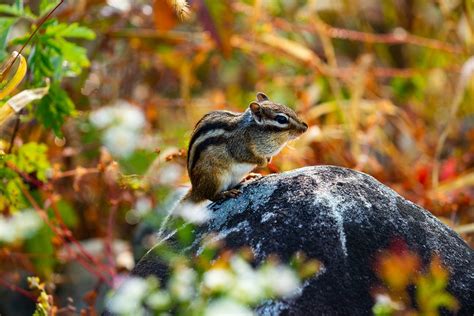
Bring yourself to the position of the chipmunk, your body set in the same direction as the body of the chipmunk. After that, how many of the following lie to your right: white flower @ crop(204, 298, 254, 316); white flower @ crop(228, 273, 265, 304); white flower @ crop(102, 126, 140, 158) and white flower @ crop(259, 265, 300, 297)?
3

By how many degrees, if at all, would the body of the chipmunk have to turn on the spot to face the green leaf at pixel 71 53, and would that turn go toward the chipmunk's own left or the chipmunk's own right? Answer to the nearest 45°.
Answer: approximately 135° to the chipmunk's own left

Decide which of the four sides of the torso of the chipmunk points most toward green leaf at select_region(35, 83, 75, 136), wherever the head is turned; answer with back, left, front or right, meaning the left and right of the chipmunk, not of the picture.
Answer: back

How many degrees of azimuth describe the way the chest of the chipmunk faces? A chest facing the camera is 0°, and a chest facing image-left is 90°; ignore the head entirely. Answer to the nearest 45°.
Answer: approximately 270°

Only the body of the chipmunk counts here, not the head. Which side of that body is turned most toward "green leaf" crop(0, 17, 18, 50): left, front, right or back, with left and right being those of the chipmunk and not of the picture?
back

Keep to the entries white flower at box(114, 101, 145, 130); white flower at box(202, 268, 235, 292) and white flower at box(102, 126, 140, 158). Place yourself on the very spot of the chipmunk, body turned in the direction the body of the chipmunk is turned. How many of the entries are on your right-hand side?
1

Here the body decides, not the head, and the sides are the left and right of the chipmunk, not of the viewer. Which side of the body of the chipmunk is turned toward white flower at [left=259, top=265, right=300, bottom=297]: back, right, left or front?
right

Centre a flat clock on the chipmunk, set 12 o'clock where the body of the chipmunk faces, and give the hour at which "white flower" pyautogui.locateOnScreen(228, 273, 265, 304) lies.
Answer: The white flower is roughly at 3 o'clock from the chipmunk.

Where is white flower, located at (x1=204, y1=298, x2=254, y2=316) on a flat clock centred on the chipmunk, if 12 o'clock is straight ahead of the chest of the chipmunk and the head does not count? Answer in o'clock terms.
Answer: The white flower is roughly at 3 o'clock from the chipmunk.

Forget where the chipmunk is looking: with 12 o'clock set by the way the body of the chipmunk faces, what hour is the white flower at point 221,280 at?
The white flower is roughly at 3 o'clock from the chipmunk.
